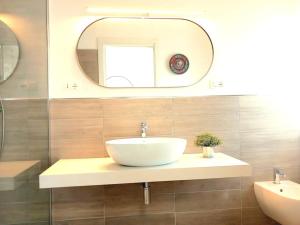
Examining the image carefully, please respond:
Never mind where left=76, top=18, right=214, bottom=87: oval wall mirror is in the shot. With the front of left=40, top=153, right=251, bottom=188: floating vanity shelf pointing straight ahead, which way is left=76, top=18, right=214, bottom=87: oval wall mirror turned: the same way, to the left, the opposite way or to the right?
the same way

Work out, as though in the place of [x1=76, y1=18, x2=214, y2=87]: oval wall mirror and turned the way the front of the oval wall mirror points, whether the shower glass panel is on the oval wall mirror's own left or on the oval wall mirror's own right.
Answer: on the oval wall mirror's own right

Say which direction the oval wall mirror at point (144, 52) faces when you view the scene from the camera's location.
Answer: facing the viewer

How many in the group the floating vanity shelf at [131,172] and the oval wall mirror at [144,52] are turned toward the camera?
2

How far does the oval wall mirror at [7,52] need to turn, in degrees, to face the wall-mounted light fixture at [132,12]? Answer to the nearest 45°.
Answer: approximately 90° to its left

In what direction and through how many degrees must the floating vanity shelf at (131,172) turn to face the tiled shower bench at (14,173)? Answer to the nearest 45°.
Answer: approximately 90° to its right

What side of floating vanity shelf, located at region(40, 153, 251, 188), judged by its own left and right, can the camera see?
front

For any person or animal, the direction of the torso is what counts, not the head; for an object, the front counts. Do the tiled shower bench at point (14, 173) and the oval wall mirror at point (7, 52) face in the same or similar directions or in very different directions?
same or similar directions
